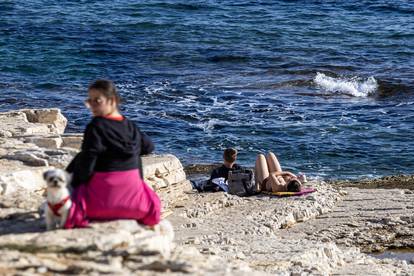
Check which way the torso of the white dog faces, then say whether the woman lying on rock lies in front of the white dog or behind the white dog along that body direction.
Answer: behind

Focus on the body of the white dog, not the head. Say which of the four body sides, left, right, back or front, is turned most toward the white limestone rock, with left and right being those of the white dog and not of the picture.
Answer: back

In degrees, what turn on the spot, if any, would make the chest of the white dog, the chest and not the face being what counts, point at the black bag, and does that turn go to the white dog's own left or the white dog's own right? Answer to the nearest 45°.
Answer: approximately 135° to the white dog's own left

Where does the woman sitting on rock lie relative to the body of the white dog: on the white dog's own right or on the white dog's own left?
on the white dog's own left

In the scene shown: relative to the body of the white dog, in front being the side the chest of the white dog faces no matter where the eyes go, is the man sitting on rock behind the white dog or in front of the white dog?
behind

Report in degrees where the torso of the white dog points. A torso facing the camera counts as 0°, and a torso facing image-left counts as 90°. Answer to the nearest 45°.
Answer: approximately 0°
